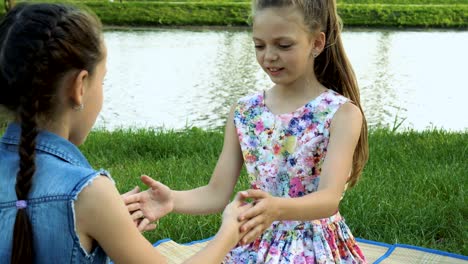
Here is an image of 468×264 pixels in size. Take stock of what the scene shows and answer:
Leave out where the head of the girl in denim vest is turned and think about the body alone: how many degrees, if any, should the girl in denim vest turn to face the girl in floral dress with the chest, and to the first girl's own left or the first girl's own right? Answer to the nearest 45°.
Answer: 0° — they already face them

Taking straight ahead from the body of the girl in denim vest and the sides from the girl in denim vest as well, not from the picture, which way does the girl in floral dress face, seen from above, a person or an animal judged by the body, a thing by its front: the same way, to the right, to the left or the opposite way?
the opposite way

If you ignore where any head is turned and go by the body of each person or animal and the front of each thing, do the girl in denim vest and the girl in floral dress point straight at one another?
yes

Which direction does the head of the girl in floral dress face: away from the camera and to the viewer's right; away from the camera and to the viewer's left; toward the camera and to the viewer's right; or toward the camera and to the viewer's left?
toward the camera and to the viewer's left

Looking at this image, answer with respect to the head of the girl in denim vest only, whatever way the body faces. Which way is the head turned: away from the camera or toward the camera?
away from the camera

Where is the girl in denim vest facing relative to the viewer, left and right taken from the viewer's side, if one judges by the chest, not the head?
facing away from the viewer and to the right of the viewer

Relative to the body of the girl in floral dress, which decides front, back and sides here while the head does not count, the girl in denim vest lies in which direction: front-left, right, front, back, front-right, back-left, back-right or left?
front

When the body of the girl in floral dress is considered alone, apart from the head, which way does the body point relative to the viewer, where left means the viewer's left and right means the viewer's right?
facing the viewer and to the left of the viewer
